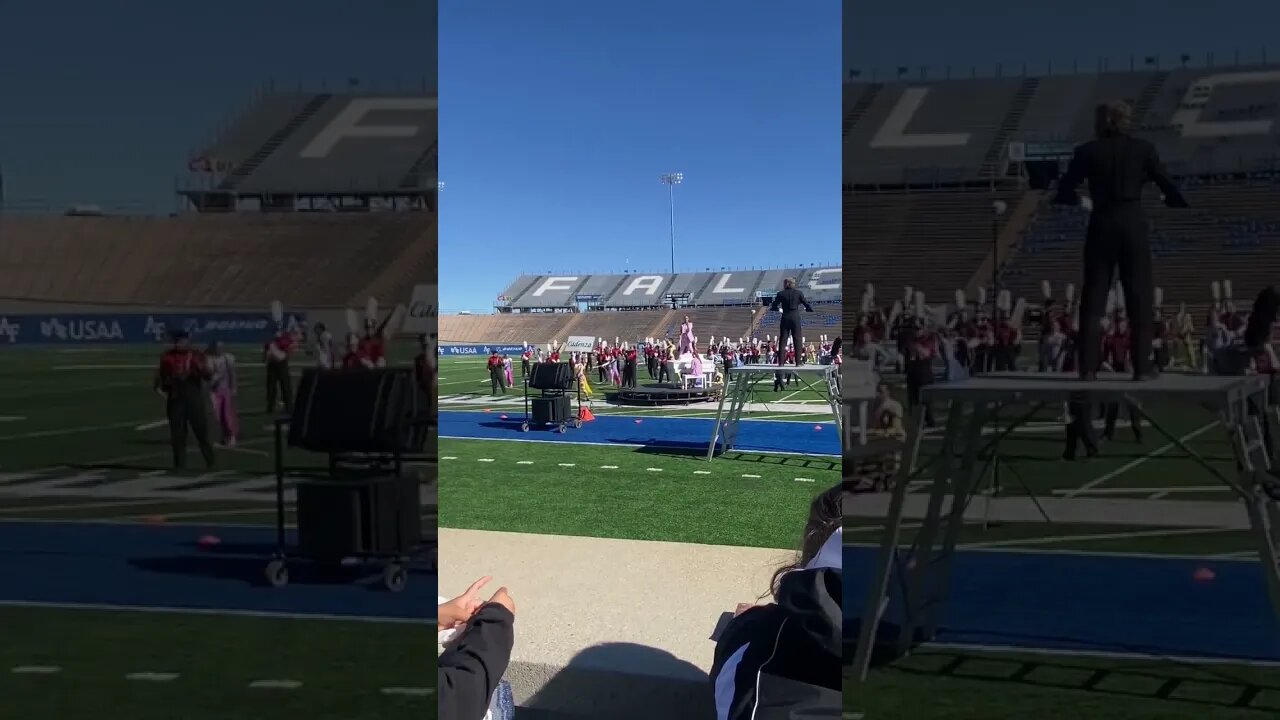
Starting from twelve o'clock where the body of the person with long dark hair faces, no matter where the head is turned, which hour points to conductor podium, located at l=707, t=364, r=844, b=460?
The conductor podium is roughly at 12 o'clock from the person with long dark hair.

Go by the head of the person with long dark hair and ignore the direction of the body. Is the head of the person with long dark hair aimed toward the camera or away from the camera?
away from the camera

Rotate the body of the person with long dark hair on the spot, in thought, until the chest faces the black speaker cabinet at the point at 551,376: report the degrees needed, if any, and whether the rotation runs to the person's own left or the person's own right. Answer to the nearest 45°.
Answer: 0° — they already face it

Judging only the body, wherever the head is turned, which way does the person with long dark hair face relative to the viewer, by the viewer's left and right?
facing away from the viewer
